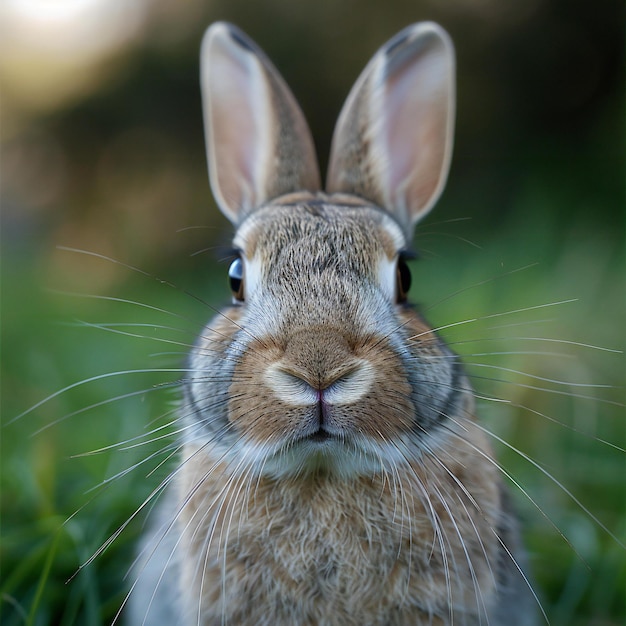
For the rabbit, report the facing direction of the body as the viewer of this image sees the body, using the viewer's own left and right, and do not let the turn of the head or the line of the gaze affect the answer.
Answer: facing the viewer
